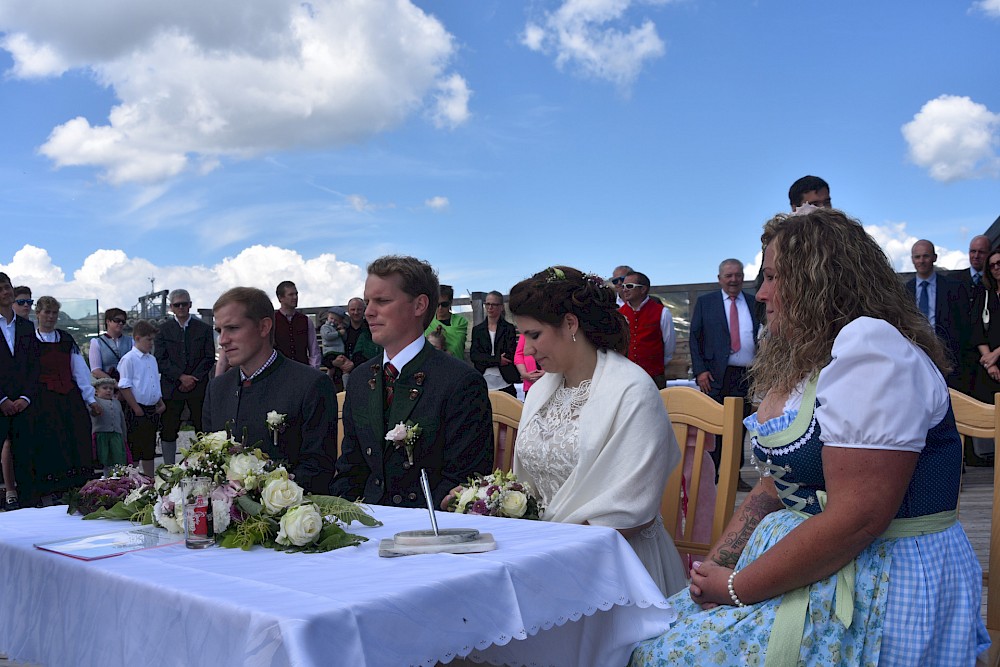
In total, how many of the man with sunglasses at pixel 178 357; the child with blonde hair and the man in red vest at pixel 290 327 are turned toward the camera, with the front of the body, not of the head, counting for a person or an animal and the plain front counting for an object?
3

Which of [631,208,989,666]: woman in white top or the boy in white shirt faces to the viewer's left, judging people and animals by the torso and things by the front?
the woman in white top

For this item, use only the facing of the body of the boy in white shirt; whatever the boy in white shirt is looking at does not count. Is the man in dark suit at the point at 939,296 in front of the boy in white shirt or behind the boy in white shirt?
in front

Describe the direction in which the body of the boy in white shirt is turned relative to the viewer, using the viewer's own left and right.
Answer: facing the viewer and to the right of the viewer

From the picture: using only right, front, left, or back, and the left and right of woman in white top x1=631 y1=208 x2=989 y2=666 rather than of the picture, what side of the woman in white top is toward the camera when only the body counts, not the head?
left

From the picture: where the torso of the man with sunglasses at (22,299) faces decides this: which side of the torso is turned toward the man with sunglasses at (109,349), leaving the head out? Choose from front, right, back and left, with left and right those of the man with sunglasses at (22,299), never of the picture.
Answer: left

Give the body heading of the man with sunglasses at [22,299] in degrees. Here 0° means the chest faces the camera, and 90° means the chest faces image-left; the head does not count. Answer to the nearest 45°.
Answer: approximately 315°

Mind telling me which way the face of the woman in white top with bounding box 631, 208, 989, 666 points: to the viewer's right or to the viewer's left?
to the viewer's left

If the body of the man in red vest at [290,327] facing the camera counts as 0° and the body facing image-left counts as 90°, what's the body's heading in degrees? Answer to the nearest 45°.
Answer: approximately 0°

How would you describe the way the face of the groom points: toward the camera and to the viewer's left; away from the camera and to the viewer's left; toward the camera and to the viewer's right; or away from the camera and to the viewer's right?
toward the camera and to the viewer's left

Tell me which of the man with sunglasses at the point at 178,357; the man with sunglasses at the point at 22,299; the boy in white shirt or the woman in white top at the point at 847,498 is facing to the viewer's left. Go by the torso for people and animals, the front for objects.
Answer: the woman in white top

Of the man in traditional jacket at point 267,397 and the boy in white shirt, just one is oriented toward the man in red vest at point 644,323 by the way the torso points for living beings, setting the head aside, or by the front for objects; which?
the boy in white shirt

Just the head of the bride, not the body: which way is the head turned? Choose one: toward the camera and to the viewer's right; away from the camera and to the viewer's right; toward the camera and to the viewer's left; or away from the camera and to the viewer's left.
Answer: toward the camera and to the viewer's left
